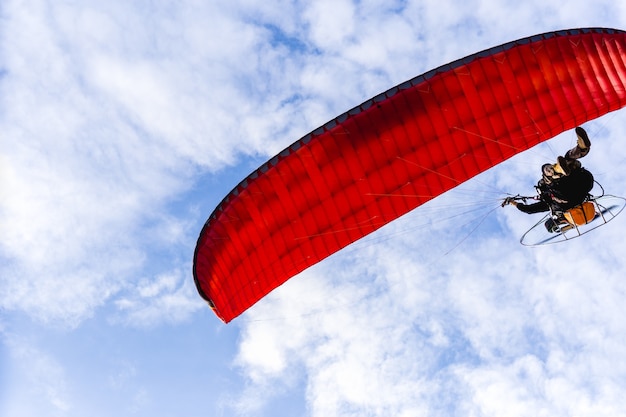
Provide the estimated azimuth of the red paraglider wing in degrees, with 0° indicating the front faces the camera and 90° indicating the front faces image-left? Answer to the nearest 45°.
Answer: approximately 45°
